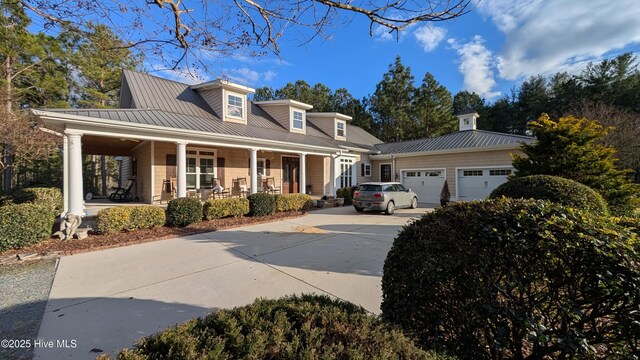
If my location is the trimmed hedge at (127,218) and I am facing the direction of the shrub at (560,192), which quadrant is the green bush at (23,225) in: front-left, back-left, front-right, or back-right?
back-right

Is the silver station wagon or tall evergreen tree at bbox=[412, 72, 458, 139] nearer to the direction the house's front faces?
the silver station wagon

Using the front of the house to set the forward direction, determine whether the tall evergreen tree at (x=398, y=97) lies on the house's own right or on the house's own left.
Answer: on the house's own left

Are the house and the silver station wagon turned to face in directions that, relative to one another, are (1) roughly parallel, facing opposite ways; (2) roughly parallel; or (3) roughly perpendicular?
roughly perpendicular

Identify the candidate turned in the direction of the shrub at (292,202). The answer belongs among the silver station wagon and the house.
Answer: the house

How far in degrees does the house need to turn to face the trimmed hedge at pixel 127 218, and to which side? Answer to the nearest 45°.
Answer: approximately 45° to its right
